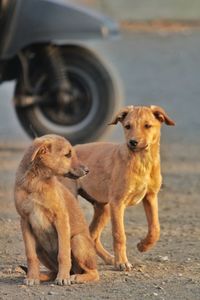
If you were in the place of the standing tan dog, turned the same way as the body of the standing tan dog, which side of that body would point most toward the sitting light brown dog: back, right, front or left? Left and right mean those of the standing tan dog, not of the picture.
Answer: right

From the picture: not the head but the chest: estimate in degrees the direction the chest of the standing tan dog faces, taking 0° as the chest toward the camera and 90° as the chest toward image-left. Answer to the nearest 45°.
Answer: approximately 315°

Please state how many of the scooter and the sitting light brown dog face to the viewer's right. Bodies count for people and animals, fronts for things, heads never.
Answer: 1
